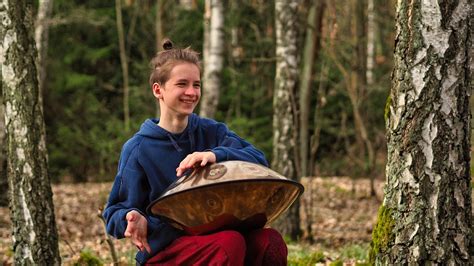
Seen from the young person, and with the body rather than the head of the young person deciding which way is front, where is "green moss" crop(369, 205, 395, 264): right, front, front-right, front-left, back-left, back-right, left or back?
front-left

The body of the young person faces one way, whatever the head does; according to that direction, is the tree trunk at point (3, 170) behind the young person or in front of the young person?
behind

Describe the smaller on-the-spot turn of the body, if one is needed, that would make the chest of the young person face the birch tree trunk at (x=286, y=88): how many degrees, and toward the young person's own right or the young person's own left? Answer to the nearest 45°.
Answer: approximately 135° to the young person's own left

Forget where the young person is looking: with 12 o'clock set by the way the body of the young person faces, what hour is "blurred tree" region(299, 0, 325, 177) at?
The blurred tree is roughly at 8 o'clock from the young person.

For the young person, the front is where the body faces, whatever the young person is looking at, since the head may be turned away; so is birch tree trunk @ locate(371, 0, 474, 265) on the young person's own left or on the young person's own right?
on the young person's own left

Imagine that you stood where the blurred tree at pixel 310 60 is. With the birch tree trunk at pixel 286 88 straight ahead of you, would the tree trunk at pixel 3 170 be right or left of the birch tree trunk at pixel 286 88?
right

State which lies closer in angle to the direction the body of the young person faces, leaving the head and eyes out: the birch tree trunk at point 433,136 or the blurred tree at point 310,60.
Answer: the birch tree trunk

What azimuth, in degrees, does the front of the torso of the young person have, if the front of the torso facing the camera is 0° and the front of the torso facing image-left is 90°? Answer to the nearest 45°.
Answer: approximately 315°

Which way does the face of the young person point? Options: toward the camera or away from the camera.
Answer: toward the camera

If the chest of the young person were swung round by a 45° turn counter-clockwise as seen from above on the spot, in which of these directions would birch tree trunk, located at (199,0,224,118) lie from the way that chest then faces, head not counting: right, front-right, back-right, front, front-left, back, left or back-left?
left
